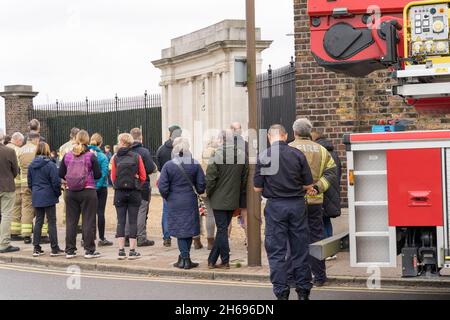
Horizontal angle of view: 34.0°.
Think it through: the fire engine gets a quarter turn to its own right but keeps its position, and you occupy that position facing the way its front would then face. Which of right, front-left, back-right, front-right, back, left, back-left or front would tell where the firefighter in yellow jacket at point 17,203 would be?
back-right

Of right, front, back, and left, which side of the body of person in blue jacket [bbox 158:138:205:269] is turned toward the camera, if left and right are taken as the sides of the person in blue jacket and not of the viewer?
back

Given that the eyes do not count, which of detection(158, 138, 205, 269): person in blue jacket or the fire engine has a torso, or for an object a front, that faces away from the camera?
the person in blue jacket

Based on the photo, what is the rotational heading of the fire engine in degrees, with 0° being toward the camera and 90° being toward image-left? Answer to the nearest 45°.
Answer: approximately 270°

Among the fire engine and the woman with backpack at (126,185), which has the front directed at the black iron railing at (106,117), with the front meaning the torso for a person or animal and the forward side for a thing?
the woman with backpack

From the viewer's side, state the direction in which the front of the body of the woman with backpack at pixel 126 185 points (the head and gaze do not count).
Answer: away from the camera

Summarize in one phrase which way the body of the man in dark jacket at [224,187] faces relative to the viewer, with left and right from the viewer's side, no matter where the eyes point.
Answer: facing away from the viewer

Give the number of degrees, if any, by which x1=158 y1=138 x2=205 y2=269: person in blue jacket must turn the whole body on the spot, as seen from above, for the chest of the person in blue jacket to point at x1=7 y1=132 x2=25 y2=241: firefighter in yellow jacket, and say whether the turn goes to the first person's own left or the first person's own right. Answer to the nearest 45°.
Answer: approximately 45° to the first person's own left

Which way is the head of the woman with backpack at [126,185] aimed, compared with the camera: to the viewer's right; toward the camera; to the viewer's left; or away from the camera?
away from the camera

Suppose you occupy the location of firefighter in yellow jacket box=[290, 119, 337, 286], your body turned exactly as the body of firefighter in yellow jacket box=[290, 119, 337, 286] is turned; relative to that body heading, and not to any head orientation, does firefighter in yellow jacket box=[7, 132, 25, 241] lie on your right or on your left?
on your left

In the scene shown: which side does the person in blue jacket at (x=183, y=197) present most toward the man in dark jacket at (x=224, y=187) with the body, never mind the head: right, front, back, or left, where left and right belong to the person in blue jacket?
right

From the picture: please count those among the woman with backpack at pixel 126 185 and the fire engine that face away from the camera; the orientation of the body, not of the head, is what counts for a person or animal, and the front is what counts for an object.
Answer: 1

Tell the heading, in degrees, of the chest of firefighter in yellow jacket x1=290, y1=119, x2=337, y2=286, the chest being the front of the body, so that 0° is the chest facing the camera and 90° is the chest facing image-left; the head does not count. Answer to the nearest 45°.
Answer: approximately 180°

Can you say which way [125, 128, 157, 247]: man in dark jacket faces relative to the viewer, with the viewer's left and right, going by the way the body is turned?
facing away from the viewer and to the right of the viewer
